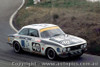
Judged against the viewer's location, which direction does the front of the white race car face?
facing the viewer and to the right of the viewer
